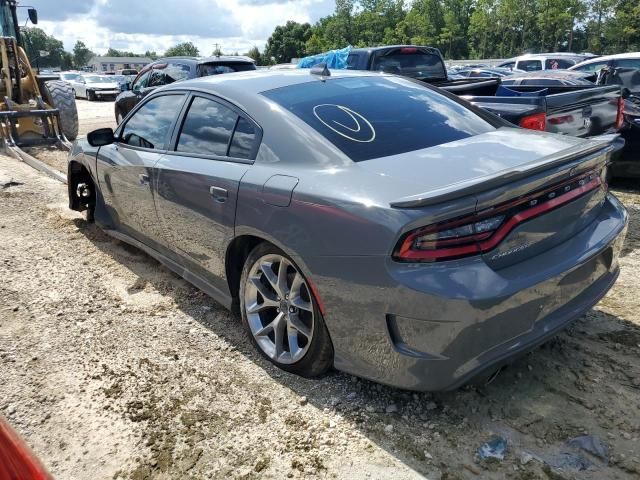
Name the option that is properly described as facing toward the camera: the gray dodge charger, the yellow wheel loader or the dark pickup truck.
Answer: the yellow wheel loader

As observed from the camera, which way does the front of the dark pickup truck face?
facing away from the viewer and to the left of the viewer

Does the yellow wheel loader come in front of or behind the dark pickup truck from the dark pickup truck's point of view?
in front

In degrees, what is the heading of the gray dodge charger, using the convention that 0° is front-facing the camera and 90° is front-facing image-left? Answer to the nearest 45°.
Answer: approximately 135°

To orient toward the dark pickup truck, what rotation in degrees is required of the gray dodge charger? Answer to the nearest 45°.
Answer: approximately 90° to its right

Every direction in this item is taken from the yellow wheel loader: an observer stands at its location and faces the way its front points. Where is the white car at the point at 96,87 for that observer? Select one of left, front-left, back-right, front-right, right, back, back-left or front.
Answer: back

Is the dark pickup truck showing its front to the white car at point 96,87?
yes

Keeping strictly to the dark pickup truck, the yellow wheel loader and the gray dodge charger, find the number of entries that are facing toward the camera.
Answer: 1

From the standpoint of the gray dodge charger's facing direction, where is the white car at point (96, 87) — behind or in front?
in front

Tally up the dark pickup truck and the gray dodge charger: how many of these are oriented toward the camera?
0

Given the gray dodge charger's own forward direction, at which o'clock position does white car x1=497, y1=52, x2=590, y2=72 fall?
The white car is roughly at 2 o'clock from the gray dodge charger.

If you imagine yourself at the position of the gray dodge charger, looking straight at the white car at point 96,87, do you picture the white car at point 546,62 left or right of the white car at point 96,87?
right
